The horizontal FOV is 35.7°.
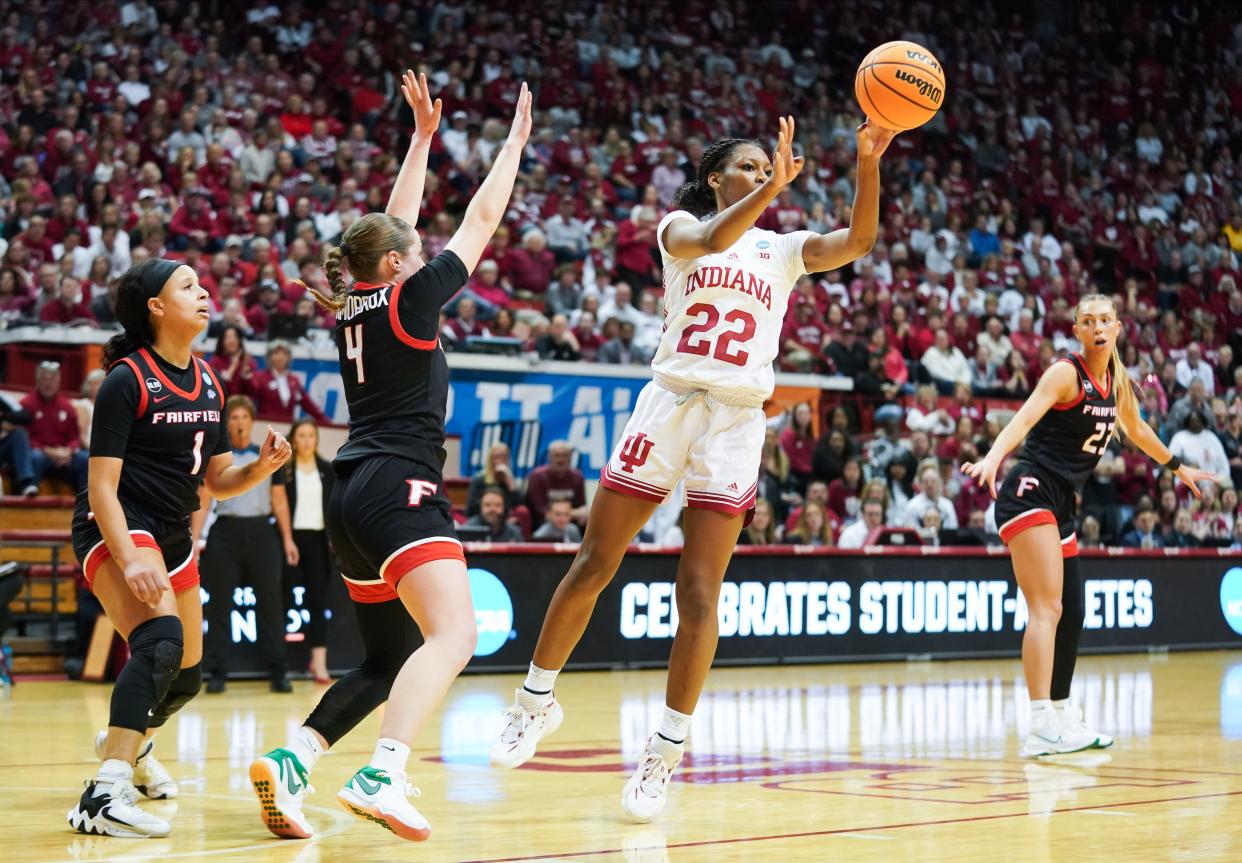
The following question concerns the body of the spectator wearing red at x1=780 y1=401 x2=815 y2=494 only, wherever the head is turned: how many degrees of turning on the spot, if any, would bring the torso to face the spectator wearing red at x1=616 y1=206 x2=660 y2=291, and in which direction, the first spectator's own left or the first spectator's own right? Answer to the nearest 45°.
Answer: approximately 135° to the first spectator's own right

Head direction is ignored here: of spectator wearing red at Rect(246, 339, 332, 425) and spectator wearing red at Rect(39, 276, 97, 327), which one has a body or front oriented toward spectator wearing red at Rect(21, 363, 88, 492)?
spectator wearing red at Rect(39, 276, 97, 327)

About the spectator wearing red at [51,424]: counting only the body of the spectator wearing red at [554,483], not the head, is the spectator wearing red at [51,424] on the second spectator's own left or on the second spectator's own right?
on the second spectator's own right

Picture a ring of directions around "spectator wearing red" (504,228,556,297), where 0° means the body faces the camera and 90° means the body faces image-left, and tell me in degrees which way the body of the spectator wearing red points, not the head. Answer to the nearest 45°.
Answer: approximately 0°

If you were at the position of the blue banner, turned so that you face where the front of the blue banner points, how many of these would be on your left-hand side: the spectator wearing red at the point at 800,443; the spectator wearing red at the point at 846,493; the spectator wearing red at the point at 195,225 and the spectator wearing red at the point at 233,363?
2

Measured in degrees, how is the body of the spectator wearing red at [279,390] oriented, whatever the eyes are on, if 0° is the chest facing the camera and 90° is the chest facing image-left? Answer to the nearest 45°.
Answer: approximately 315°
